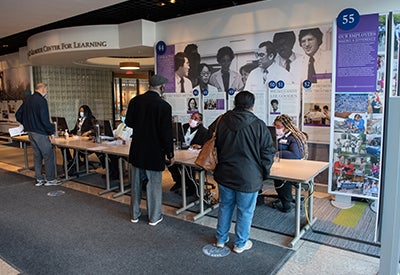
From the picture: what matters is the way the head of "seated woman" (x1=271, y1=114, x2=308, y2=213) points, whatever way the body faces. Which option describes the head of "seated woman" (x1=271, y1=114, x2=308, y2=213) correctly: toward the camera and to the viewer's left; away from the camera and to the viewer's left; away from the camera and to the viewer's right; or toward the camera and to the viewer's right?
toward the camera and to the viewer's left

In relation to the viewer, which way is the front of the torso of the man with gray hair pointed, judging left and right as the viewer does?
facing away from the viewer and to the right of the viewer

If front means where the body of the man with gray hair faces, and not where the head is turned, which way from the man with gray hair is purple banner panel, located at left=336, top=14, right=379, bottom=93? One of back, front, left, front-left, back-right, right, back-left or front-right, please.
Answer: right

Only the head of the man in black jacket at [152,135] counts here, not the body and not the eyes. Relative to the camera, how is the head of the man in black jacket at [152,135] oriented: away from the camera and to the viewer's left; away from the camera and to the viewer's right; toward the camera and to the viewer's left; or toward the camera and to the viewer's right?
away from the camera and to the viewer's right

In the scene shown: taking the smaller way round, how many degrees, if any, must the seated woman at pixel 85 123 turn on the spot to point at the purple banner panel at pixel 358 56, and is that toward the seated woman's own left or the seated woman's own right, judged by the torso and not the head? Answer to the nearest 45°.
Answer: approximately 90° to the seated woman's own left

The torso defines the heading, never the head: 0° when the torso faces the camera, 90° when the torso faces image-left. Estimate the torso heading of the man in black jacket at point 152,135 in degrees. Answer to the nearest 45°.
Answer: approximately 225°

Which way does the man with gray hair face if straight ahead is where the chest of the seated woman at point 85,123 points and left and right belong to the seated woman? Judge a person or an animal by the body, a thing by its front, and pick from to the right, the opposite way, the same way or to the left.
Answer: the opposite way

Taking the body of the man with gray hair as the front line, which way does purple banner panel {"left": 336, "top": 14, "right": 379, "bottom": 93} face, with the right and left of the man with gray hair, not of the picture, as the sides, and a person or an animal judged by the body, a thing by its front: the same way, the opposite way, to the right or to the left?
the opposite way

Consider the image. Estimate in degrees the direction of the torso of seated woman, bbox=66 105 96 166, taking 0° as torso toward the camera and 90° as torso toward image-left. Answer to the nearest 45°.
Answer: approximately 45°

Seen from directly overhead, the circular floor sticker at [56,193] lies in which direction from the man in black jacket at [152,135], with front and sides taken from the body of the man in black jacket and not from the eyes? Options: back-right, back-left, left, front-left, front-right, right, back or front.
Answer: left

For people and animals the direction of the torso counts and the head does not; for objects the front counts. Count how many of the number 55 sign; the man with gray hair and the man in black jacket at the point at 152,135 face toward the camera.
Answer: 1

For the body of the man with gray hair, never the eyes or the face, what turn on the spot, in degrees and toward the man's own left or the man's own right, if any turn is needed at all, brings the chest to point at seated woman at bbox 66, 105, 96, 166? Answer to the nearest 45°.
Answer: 0° — they already face them
